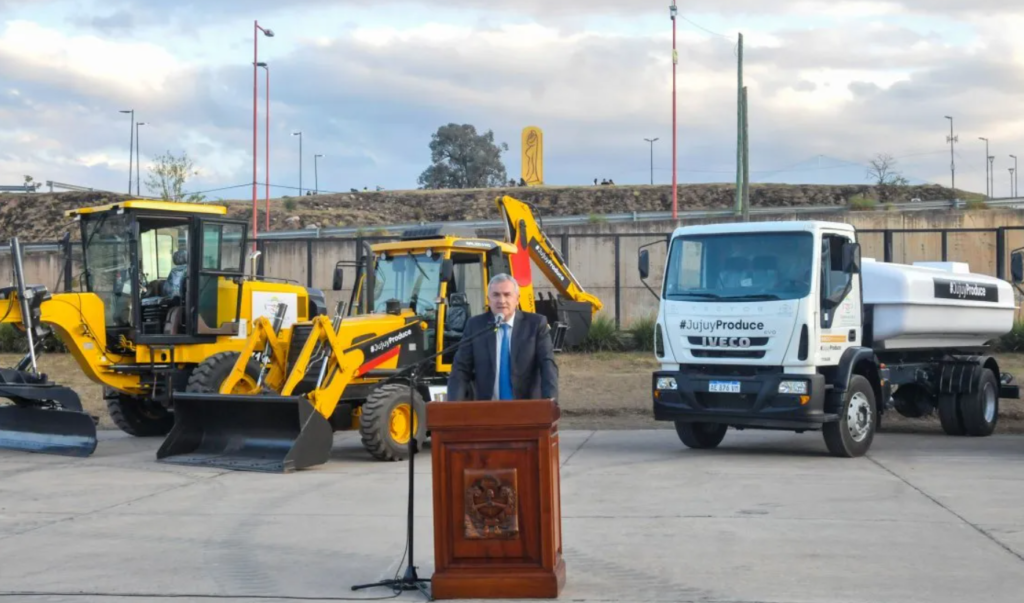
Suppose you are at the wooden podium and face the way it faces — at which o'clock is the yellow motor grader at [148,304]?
The yellow motor grader is roughly at 5 o'clock from the wooden podium.

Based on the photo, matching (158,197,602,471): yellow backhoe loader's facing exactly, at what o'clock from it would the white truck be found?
The white truck is roughly at 8 o'clock from the yellow backhoe loader.

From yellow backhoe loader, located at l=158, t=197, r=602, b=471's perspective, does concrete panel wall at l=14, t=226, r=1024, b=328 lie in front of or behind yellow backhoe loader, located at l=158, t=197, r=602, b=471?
behind

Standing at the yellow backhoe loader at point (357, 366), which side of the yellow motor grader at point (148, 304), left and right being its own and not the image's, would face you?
left

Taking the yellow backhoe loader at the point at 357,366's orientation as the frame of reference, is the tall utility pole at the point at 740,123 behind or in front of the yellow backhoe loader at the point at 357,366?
behind

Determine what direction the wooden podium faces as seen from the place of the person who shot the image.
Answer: facing the viewer

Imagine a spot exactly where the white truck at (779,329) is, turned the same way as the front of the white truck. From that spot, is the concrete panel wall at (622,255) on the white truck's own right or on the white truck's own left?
on the white truck's own right

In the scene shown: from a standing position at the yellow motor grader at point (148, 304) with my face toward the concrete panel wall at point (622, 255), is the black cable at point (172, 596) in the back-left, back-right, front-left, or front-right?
back-right

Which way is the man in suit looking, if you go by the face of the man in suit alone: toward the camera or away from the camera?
toward the camera

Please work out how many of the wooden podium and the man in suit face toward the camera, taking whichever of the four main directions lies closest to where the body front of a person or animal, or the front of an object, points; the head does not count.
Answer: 2

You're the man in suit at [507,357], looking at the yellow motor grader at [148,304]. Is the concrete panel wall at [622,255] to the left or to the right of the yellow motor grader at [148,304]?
right

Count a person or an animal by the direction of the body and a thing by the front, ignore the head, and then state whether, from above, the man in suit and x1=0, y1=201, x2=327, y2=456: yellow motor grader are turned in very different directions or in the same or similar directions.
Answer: same or similar directions

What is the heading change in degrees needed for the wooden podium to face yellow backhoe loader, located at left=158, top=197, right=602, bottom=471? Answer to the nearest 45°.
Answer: approximately 180°

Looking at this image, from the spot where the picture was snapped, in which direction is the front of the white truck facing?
facing the viewer and to the left of the viewer

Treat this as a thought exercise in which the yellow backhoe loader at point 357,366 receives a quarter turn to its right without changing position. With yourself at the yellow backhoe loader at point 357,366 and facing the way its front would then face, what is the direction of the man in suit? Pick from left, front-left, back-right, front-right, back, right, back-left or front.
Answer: back-left
